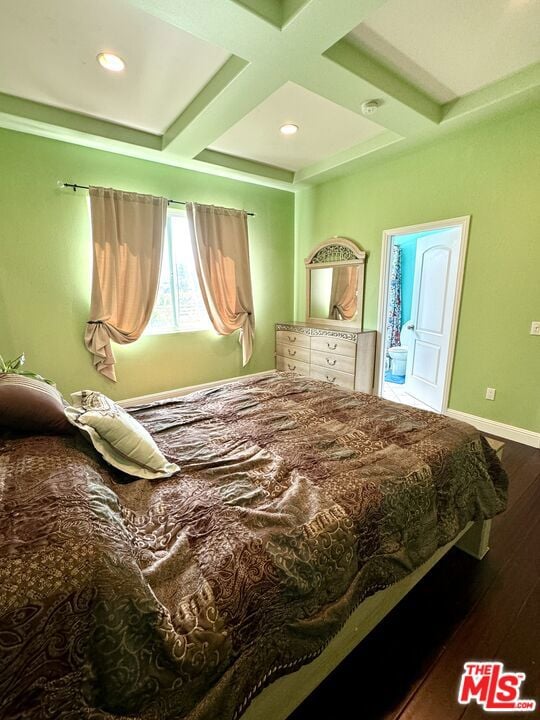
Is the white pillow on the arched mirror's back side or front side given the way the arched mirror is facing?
on the front side

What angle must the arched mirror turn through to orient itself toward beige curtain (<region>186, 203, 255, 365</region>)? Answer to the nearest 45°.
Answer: approximately 45° to its right

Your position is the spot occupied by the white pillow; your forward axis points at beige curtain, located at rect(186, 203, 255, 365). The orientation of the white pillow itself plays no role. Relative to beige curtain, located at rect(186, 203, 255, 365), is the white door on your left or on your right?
right

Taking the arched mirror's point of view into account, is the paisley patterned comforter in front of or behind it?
in front

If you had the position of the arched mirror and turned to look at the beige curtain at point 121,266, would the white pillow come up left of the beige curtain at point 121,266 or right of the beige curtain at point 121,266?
left

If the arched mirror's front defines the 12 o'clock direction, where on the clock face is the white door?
The white door is roughly at 8 o'clock from the arched mirror.

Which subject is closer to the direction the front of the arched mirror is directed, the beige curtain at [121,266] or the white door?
the beige curtain

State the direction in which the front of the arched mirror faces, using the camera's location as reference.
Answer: facing the viewer and to the left of the viewer

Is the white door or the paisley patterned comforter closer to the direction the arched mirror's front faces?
the paisley patterned comforter
